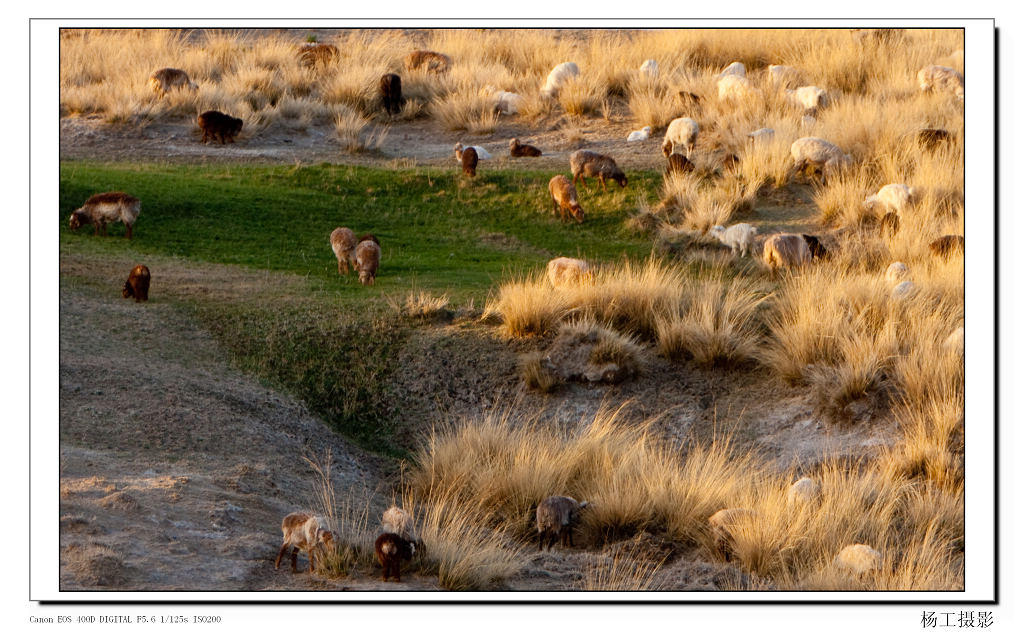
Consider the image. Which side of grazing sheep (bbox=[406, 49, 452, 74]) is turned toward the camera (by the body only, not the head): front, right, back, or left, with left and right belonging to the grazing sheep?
right

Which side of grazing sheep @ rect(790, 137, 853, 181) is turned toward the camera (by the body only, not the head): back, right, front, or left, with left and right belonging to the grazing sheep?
right

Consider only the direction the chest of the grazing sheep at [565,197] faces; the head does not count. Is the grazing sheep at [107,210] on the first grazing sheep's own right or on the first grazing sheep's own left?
on the first grazing sheep's own right

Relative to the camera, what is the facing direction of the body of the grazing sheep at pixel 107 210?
to the viewer's left

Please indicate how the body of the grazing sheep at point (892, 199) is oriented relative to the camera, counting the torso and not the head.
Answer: to the viewer's left

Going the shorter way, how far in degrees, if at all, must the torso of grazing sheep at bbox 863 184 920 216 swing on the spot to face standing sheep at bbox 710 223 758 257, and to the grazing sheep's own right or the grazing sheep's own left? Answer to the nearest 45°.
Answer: approximately 45° to the grazing sheep's own left
